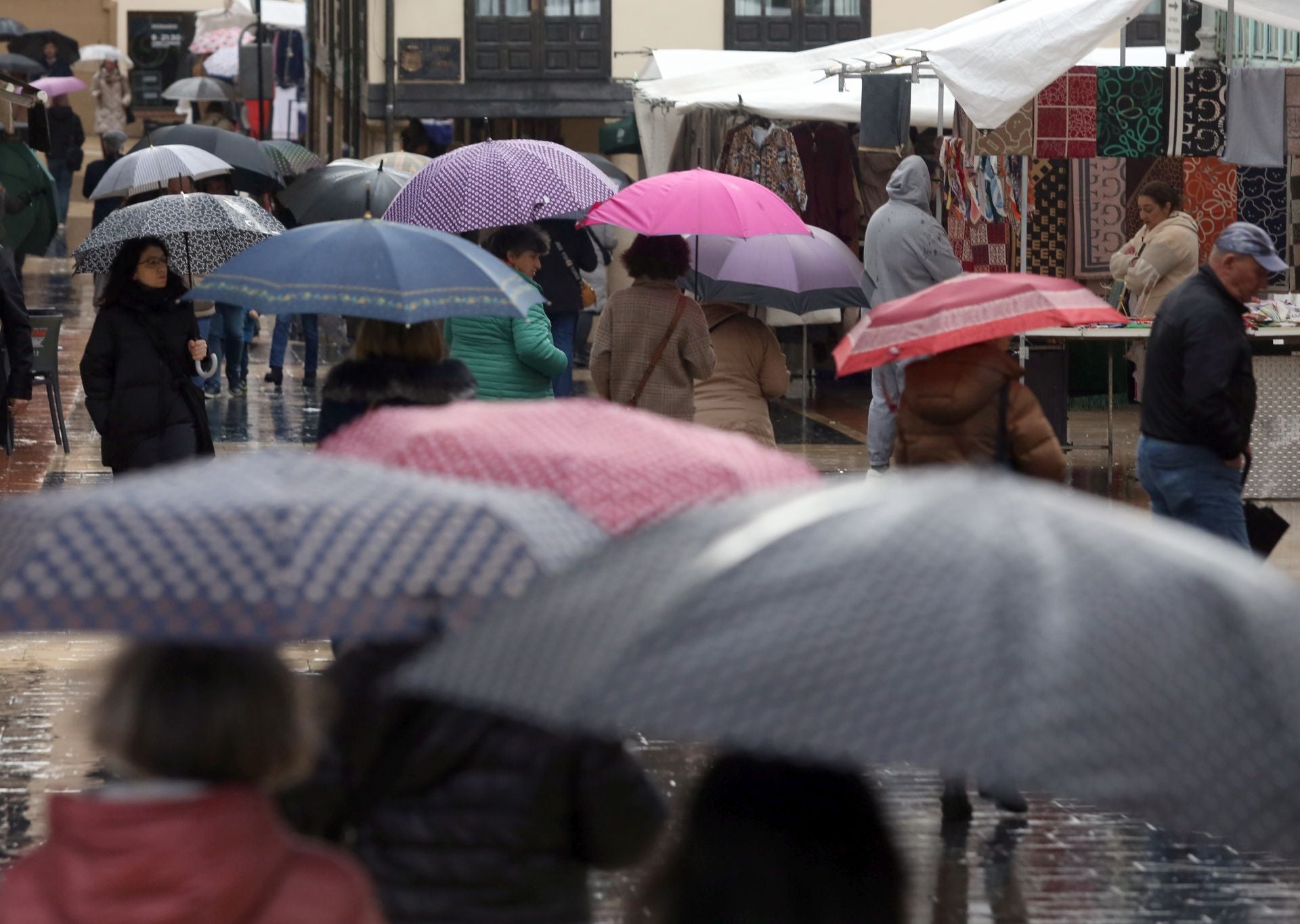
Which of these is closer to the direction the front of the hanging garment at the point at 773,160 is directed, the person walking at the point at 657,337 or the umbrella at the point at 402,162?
the person walking

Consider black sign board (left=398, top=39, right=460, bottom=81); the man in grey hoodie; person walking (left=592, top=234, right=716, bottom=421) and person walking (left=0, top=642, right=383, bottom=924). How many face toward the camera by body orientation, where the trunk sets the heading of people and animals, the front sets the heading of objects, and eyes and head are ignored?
1

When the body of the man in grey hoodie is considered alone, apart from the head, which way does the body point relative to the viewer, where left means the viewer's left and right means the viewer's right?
facing away from the viewer and to the right of the viewer

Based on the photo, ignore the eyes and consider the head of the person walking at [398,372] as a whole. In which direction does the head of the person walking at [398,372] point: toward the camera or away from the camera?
away from the camera

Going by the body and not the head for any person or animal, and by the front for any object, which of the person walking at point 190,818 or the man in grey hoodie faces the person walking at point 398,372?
the person walking at point 190,818

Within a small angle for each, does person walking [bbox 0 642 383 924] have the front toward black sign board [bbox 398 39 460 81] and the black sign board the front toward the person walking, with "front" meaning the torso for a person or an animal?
yes

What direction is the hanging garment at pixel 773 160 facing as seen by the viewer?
toward the camera

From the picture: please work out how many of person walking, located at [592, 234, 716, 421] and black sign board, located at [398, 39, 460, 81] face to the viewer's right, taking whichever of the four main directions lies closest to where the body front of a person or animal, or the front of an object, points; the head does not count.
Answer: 0

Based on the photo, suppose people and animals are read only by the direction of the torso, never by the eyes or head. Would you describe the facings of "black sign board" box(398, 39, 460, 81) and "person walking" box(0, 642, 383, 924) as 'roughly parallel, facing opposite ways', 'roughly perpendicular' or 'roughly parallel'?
roughly parallel, facing opposite ways

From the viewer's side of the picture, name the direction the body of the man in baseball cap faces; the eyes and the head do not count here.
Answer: to the viewer's right

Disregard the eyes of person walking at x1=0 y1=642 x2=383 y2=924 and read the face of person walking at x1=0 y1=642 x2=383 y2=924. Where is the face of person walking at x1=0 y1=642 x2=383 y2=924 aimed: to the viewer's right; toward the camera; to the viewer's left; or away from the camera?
away from the camera

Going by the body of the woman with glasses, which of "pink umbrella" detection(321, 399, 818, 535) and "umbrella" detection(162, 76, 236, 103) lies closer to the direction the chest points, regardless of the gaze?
the pink umbrella

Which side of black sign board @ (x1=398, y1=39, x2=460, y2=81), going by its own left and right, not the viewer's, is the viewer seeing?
front

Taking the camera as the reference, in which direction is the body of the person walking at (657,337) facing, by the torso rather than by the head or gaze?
away from the camera

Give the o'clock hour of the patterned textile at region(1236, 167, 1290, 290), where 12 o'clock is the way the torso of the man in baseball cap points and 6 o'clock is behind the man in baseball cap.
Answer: The patterned textile is roughly at 9 o'clock from the man in baseball cap.

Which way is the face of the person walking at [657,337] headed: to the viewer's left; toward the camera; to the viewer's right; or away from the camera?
away from the camera

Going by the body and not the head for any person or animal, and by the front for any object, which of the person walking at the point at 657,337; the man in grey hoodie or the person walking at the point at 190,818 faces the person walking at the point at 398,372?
the person walking at the point at 190,818

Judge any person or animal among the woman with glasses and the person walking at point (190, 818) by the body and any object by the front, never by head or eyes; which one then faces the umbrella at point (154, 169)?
the person walking

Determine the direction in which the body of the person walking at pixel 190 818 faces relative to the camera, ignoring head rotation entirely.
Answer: away from the camera

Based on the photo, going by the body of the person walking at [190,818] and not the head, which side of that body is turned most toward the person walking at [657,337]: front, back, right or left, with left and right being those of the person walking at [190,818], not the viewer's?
front

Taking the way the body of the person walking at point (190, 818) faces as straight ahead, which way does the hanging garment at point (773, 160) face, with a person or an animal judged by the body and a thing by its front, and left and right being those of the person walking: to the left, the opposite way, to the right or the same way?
the opposite way
